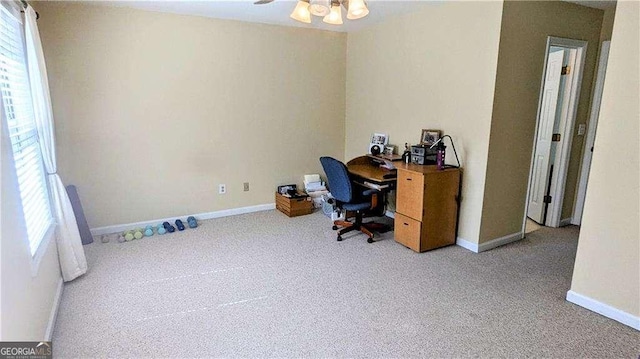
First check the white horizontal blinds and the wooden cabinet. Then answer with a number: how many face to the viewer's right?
1

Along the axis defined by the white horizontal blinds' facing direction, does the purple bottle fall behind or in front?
in front

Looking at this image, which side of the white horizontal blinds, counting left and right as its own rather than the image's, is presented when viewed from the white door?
front

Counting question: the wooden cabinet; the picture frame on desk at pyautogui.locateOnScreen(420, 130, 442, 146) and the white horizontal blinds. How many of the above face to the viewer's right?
1

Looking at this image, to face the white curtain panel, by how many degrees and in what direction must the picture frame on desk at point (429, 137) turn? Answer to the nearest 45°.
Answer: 0° — it already faces it

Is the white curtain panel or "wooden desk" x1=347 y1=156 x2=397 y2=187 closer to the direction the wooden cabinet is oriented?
the white curtain panel

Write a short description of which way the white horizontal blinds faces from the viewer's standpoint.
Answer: facing to the right of the viewer

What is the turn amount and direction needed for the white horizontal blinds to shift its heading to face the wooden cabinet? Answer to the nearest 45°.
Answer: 0° — it already faces it

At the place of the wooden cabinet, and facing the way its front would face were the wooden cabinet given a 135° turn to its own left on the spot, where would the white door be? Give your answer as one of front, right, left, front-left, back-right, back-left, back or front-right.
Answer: front-left

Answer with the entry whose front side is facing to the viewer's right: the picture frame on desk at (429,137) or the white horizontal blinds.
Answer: the white horizontal blinds

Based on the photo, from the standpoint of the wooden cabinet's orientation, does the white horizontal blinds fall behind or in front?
in front
